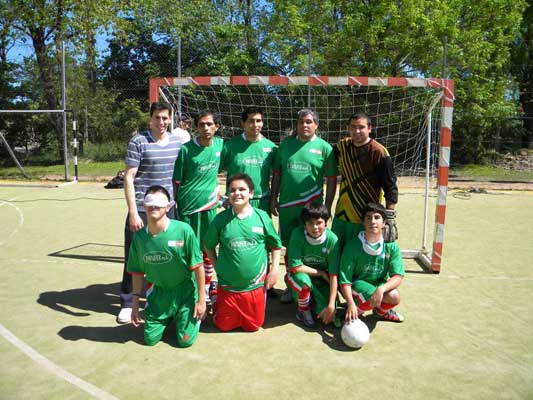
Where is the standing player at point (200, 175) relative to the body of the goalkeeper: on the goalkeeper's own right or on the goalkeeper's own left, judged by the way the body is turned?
on the goalkeeper's own right

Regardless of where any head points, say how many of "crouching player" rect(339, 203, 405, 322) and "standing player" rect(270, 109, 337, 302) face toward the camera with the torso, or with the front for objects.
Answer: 2

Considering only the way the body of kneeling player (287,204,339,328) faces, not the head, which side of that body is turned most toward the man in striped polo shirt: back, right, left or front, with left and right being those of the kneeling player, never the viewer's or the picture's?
right

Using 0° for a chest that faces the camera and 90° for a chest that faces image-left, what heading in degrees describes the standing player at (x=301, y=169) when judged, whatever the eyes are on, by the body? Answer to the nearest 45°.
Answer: approximately 0°

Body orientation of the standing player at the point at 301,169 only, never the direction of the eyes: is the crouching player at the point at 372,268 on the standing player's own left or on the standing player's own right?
on the standing player's own left

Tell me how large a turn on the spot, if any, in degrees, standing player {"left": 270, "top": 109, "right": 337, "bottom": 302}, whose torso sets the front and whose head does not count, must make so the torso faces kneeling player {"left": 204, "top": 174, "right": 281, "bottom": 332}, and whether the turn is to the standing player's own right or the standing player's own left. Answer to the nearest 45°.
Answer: approximately 45° to the standing player's own right
